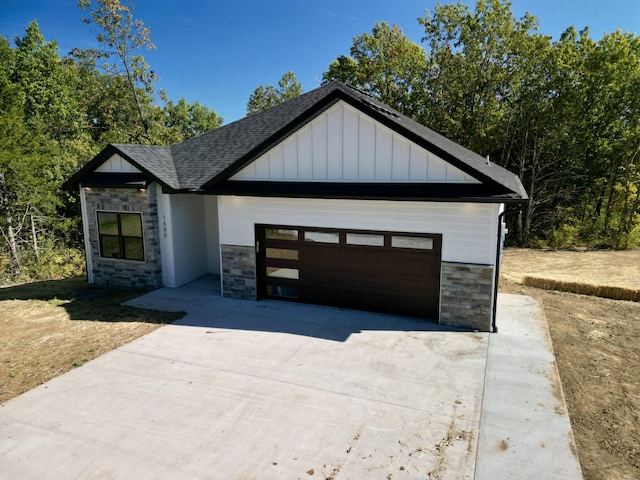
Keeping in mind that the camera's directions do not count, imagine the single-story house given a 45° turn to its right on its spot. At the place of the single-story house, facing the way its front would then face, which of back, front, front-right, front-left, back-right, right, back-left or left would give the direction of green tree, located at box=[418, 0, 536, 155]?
back

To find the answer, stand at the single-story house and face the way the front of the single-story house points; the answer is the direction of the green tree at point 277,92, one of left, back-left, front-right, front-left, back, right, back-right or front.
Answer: back

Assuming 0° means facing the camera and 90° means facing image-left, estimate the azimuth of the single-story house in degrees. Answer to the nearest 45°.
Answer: approximately 0°

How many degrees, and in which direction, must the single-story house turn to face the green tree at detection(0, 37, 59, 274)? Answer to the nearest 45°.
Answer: approximately 135° to its right

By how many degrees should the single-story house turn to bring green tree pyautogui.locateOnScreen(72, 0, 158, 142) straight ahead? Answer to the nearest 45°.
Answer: approximately 135° to its right

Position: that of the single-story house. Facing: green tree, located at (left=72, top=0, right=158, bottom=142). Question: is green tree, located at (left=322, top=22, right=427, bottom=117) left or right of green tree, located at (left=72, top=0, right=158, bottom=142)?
right
